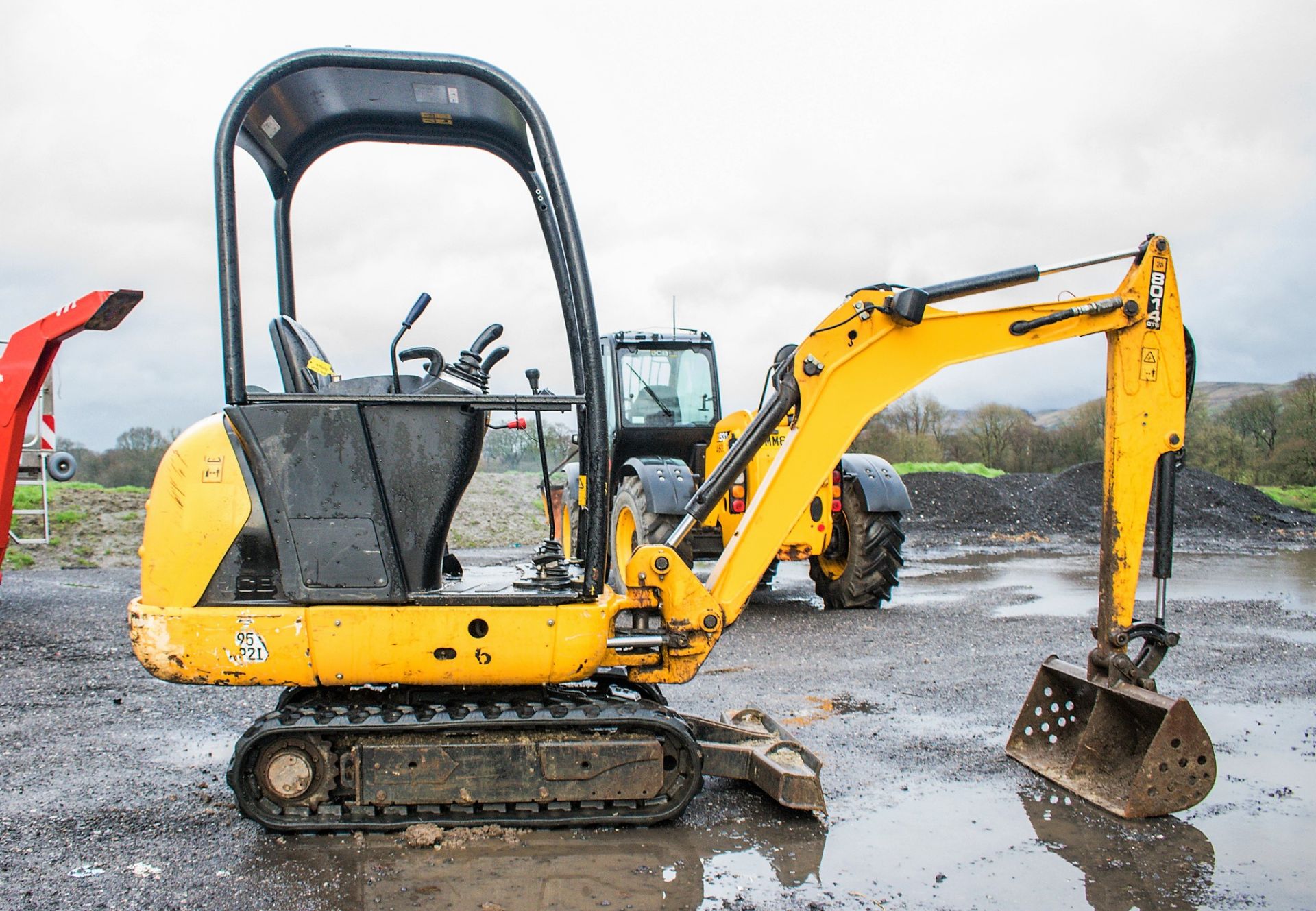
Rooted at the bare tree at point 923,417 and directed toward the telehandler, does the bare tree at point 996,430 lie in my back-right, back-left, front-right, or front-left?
back-left

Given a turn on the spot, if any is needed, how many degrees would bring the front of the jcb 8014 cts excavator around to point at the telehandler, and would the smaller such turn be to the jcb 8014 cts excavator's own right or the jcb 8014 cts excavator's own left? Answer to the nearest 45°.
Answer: approximately 90° to the jcb 8014 cts excavator's own left

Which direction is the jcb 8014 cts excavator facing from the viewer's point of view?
to the viewer's right

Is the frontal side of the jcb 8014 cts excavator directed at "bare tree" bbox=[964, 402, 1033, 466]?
no

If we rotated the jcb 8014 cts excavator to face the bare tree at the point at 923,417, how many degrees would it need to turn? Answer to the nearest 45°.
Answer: approximately 90° to its left

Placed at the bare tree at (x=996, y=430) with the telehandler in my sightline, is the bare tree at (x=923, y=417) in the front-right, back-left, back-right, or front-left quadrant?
front-right

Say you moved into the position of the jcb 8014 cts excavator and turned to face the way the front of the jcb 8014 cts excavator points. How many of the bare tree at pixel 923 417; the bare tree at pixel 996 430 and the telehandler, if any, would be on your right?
0
